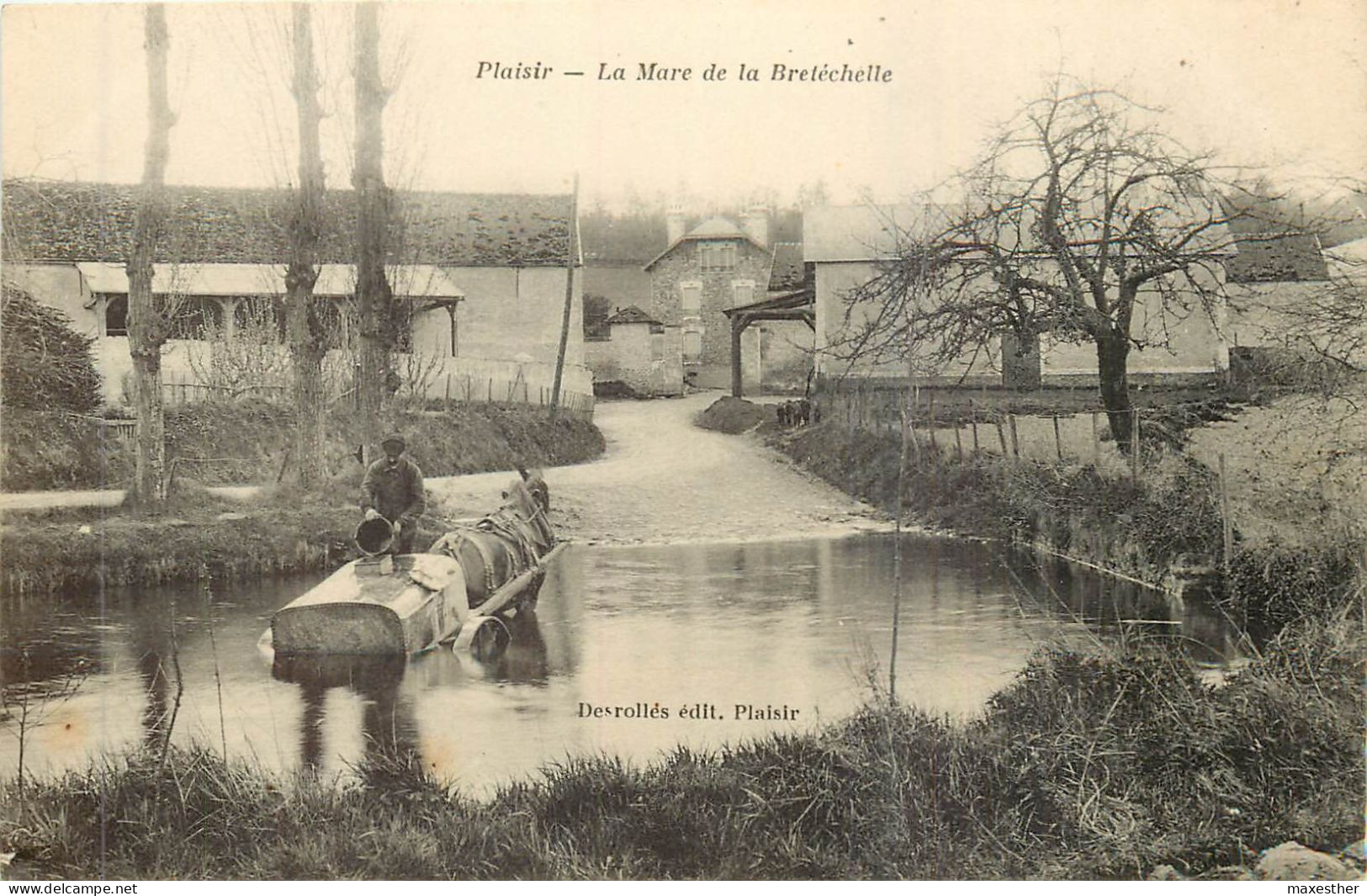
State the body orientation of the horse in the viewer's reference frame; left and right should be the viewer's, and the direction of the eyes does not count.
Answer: facing away from the viewer and to the right of the viewer

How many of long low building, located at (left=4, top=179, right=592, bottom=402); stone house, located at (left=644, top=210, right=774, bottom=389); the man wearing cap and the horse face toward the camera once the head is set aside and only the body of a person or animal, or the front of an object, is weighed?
3

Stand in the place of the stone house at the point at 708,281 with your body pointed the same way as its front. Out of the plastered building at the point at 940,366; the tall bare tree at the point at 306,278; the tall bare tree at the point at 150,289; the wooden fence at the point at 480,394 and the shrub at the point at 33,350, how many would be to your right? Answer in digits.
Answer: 4

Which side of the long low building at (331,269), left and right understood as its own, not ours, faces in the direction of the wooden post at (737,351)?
left

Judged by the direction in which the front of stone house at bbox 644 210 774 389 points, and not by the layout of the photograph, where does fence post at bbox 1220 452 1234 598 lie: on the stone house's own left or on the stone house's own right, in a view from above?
on the stone house's own left

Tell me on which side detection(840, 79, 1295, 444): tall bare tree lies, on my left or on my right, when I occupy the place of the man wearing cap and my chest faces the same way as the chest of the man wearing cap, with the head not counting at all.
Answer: on my left

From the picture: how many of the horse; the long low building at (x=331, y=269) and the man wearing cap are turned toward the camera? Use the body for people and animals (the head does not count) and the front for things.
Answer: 2

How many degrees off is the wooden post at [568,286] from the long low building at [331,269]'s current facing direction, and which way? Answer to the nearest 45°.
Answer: approximately 90° to its left
